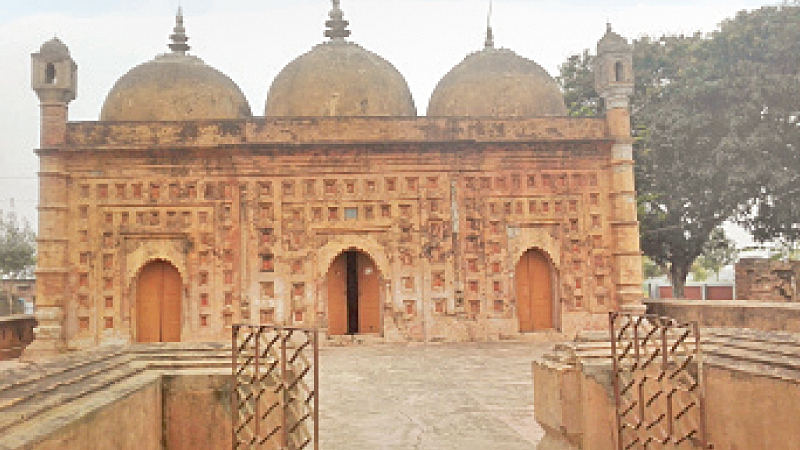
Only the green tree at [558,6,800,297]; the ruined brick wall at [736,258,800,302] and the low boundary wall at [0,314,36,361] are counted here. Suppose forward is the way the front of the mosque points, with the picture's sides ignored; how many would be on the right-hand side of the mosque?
1

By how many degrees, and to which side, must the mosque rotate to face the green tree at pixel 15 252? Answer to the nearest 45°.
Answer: approximately 135° to its right

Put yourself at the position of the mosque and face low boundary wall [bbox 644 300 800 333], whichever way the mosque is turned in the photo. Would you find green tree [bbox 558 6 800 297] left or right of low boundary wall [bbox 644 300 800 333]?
left

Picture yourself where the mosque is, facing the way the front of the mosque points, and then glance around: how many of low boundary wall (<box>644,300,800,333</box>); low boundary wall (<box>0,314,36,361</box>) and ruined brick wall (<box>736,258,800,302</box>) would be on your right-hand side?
1

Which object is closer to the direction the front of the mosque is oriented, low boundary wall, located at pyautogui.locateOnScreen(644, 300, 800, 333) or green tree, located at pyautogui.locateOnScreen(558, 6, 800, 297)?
the low boundary wall

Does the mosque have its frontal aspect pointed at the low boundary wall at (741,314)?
no

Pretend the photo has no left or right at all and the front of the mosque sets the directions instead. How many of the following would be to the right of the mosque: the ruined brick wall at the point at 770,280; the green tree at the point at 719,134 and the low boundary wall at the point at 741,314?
0

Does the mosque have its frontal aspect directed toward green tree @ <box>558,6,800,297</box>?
no

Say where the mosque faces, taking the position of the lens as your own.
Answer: facing the viewer

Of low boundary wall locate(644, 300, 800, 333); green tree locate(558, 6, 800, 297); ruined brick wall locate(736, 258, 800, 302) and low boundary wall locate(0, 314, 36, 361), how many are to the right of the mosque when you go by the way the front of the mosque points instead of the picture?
1

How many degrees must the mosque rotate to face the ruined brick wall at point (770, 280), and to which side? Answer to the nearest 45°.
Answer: approximately 90° to its left

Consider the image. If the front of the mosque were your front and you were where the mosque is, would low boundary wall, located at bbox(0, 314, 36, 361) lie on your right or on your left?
on your right

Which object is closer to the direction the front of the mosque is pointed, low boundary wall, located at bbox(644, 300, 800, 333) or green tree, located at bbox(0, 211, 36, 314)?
the low boundary wall
